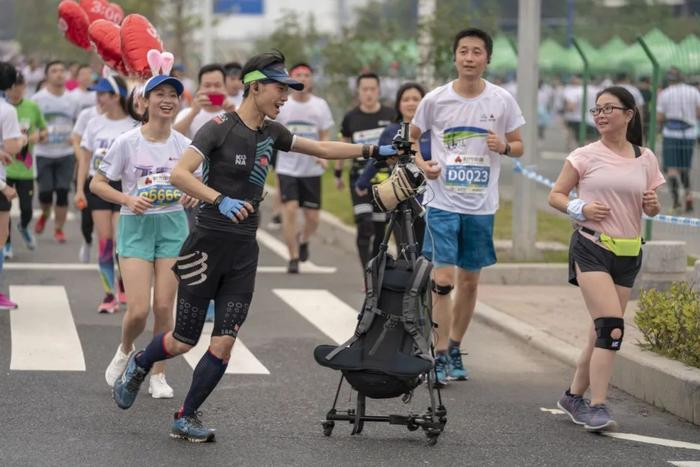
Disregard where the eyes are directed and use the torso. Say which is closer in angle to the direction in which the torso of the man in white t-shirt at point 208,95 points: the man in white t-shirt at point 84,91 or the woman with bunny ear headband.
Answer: the woman with bunny ear headband

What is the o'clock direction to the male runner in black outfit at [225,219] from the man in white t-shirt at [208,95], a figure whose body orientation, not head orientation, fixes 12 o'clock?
The male runner in black outfit is roughly at 12 o'clock from the man in white t-shirt.

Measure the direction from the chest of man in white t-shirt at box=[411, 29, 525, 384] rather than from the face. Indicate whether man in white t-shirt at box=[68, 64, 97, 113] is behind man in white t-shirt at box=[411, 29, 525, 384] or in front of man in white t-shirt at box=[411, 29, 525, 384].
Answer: behind

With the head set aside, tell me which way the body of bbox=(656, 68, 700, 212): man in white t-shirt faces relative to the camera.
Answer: away from the camera

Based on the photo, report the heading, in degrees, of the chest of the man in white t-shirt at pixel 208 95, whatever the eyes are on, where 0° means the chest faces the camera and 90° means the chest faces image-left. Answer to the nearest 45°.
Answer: approximately 0°

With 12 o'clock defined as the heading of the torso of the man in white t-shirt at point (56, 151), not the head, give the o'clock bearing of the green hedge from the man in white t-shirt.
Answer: The green hedge is roughly at 11 o'clock from the man in white t-shirt.

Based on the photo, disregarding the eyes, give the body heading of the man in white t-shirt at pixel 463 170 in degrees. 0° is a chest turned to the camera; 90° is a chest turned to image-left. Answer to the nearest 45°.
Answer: approximately 0°

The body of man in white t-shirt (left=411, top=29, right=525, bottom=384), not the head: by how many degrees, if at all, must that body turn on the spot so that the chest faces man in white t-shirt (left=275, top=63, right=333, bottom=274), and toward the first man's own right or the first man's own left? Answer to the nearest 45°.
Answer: approximately 180°
